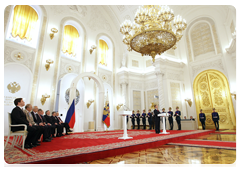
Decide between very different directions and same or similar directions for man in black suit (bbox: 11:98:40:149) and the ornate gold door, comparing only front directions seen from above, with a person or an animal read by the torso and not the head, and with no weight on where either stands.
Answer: very different directions

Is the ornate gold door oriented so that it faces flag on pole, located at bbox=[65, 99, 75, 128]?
yes

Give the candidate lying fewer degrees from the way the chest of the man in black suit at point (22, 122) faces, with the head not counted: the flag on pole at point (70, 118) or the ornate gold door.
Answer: the ornate gold door

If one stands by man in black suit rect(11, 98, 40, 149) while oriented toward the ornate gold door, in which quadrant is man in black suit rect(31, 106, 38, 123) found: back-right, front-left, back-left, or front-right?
front-left

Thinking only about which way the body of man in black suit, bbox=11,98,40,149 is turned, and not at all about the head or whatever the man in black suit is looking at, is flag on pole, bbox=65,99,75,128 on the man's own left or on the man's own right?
on the man's own left

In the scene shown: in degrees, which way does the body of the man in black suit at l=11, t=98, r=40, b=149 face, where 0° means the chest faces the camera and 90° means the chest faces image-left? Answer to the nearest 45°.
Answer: approximately 270°

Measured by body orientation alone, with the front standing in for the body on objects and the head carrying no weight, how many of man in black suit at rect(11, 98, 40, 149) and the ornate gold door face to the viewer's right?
1

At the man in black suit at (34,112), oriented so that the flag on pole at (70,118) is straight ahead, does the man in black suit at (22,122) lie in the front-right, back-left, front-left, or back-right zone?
back-right

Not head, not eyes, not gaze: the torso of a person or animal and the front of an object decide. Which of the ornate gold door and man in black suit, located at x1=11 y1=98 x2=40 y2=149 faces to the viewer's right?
the man in black suit

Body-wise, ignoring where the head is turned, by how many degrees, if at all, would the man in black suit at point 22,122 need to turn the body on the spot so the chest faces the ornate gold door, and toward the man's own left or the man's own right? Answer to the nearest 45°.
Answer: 0° — they already face it

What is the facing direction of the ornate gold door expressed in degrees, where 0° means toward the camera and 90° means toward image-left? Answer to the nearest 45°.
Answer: approximately 45°

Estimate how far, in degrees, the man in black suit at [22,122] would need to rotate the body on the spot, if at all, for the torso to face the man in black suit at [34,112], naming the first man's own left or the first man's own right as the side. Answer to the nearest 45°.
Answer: approximately 90° to the first man's own left

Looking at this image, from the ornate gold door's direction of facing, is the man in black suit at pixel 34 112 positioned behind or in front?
in front
